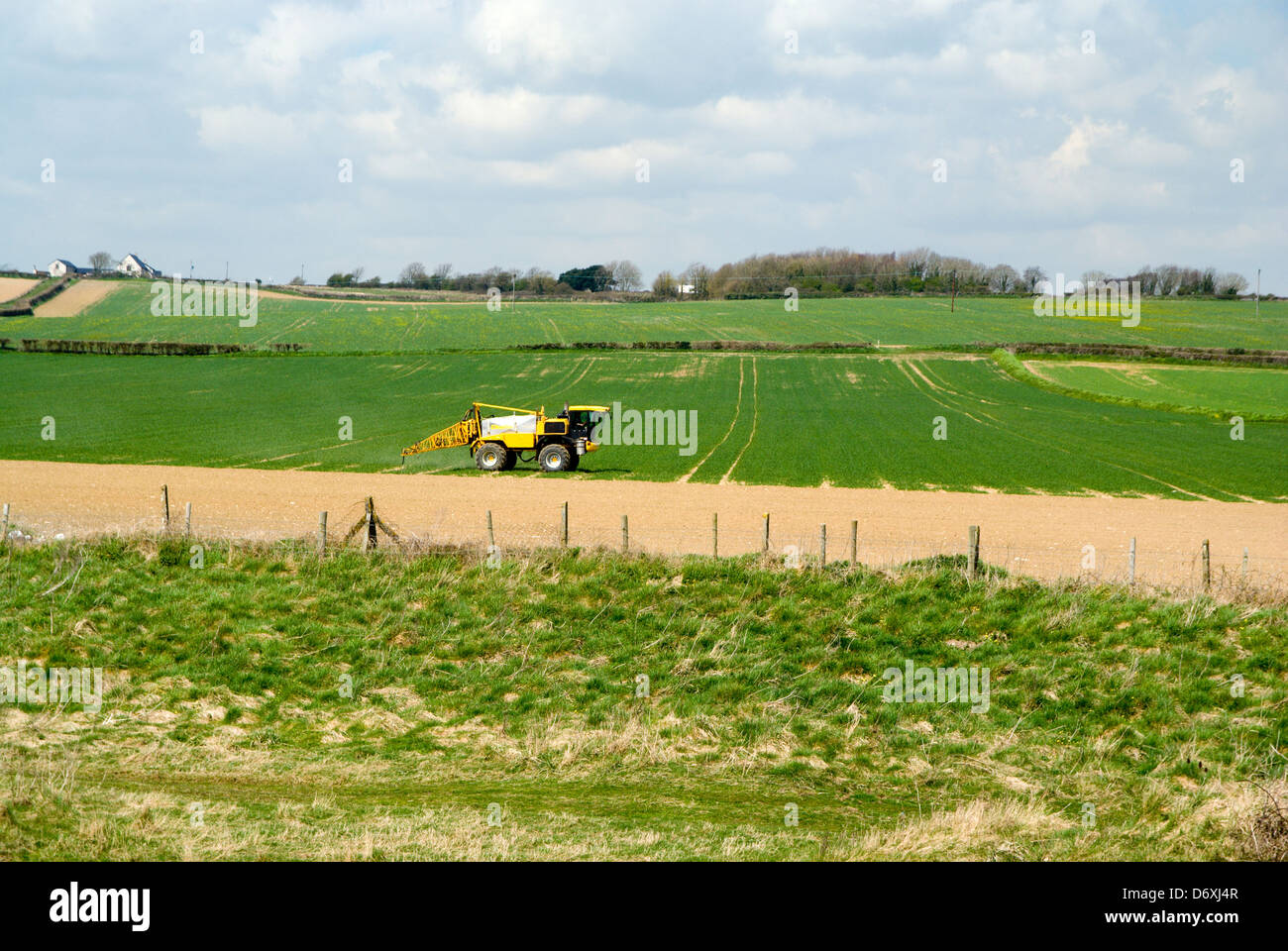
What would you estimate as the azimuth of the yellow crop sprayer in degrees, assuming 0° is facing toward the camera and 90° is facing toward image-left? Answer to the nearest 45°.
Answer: approximately 270°

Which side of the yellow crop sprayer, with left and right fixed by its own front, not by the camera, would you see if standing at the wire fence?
right
